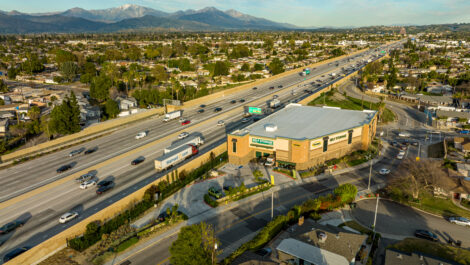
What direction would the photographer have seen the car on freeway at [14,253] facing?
facing away from the viewer and to the right of the viewer

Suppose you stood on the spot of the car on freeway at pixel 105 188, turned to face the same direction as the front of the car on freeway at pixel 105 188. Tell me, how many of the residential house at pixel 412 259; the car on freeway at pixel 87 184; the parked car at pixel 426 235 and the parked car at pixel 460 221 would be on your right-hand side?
3

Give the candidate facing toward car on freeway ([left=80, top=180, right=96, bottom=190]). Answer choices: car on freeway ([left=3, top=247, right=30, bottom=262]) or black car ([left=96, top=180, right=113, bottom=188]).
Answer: car on freeway ([left=3, top=247, right=30, bottom=262])

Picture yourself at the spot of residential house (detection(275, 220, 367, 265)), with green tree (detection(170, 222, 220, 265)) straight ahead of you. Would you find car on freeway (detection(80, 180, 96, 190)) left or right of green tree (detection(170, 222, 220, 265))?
right

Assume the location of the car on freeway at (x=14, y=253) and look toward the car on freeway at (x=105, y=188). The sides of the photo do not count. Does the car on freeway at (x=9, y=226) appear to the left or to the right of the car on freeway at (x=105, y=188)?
left

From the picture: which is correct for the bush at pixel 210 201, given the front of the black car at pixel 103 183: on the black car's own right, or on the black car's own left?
on the black car's own right

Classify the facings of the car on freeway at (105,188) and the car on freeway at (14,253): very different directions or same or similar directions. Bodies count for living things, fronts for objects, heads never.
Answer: same or similar directions

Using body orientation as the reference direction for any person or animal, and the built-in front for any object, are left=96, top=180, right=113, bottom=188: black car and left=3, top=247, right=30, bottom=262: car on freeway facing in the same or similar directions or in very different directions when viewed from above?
same or similar directions

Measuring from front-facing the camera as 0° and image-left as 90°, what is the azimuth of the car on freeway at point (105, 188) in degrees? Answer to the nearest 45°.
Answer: approximately 225°

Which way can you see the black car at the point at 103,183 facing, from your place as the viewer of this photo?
facing away from the viewer and to the right of the viewer

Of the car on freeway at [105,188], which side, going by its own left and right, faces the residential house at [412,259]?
right
